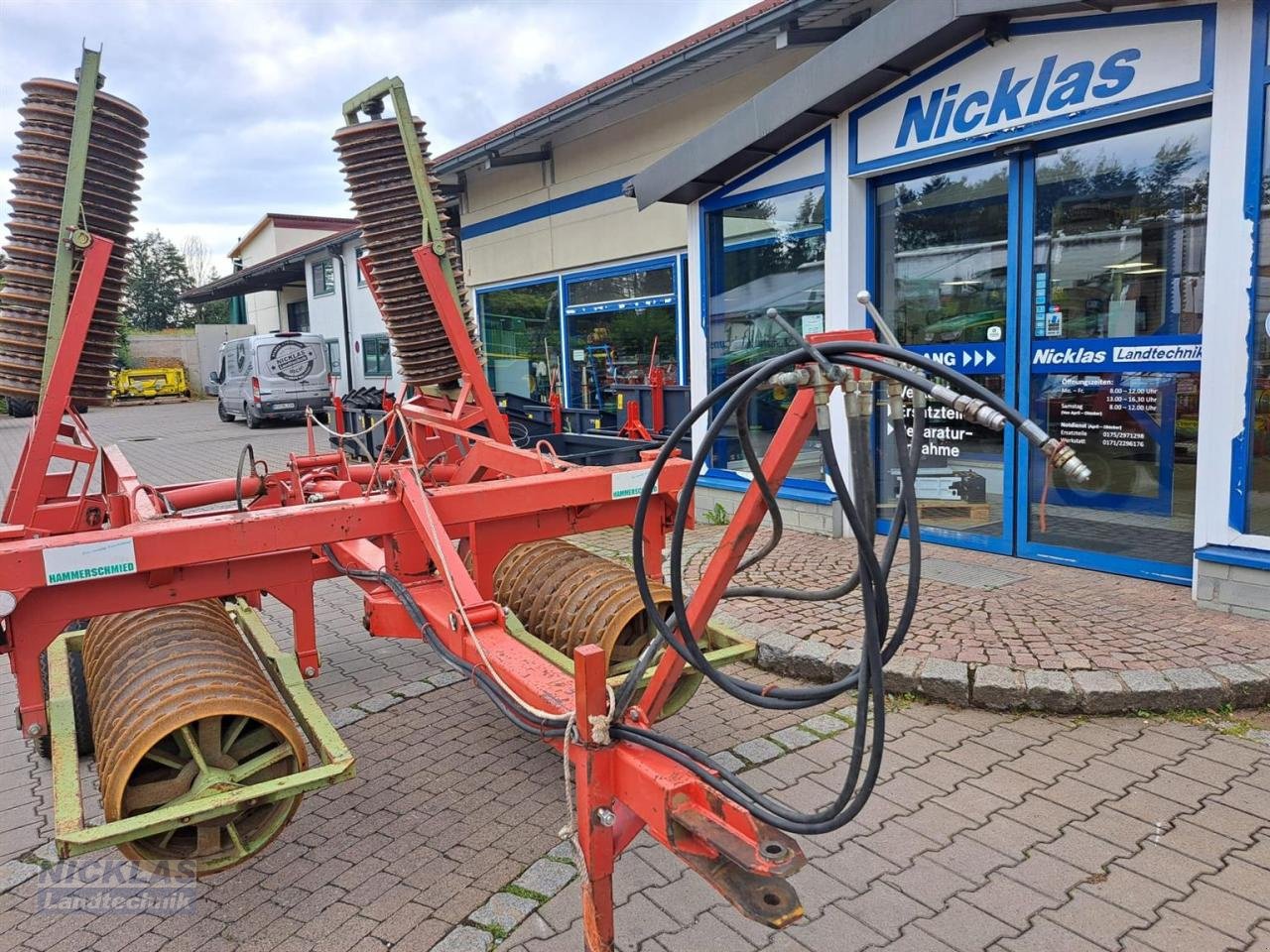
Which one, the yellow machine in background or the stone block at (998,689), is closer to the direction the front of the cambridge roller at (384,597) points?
the stone block

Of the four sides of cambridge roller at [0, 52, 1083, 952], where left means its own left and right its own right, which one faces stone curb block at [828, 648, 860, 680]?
left

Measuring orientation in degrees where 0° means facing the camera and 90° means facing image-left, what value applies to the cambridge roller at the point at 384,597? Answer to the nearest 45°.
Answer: approximately 315°

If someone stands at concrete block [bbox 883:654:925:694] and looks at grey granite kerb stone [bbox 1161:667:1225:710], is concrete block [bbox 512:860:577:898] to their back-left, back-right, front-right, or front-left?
back-right
